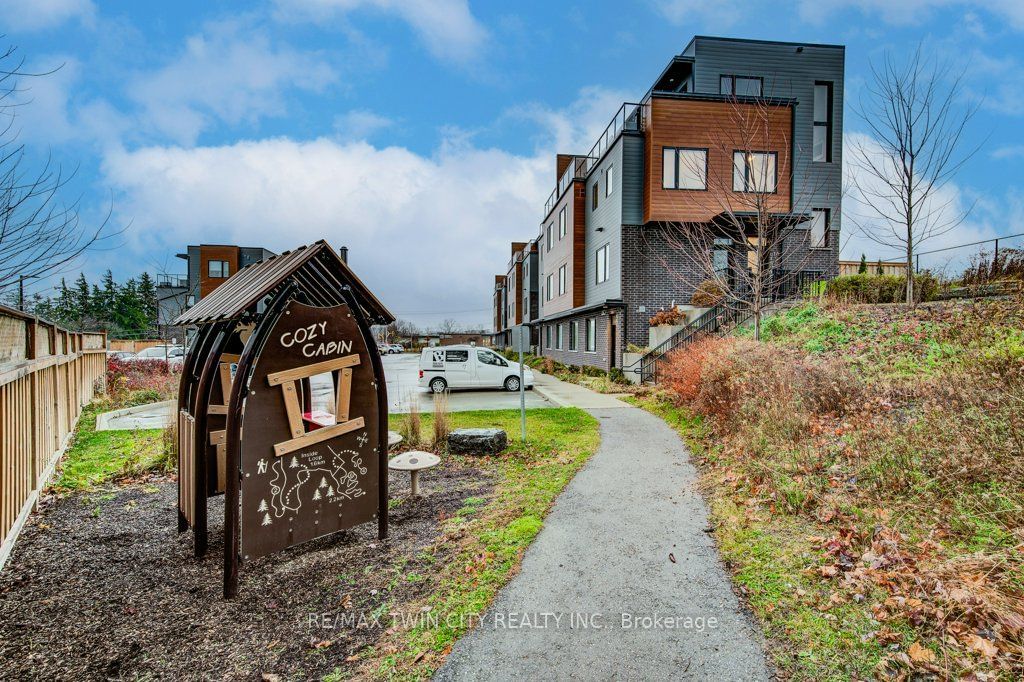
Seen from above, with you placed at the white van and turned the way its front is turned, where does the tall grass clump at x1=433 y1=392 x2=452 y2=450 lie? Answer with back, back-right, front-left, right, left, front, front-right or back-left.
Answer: right

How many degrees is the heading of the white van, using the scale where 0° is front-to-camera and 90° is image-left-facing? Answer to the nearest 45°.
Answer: approximately 270°

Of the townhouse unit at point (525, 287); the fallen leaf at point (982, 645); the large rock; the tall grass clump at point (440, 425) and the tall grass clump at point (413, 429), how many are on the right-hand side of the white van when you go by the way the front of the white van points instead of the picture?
4

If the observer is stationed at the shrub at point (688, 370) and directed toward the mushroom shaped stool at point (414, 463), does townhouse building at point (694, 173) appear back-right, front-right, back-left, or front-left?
back-right

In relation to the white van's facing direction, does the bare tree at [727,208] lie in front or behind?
in front

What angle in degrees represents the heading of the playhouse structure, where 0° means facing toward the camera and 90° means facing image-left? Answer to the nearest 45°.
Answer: approximately 315°

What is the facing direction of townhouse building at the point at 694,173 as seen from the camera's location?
facing to the left of the viewer

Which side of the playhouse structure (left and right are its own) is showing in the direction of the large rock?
left

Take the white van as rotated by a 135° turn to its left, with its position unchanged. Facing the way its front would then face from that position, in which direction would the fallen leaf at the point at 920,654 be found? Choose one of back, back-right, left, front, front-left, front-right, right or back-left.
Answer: back-left

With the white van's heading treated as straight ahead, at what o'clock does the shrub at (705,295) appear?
The shrub is roughly at 12 o'clock from the white van.
